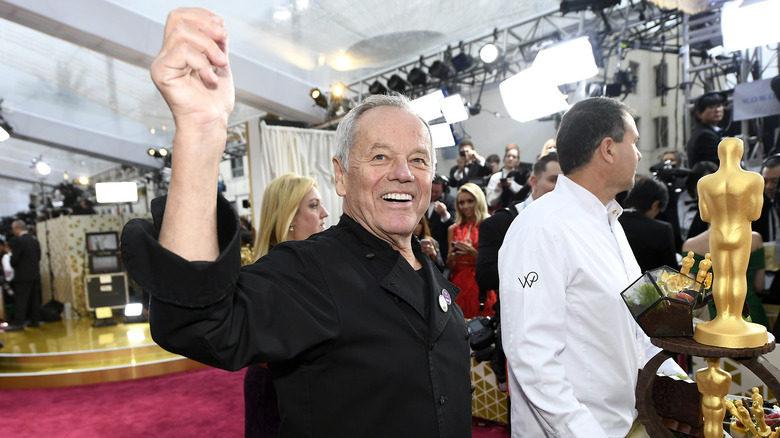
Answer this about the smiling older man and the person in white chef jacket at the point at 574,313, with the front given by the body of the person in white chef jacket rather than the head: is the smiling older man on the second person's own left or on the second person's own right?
on the second person's own right

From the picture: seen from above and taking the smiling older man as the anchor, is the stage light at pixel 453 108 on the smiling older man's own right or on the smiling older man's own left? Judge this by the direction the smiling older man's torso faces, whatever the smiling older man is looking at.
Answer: on the smiling older man's own left

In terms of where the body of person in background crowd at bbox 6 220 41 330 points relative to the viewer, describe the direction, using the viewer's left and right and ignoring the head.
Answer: facing to the left of the viewer

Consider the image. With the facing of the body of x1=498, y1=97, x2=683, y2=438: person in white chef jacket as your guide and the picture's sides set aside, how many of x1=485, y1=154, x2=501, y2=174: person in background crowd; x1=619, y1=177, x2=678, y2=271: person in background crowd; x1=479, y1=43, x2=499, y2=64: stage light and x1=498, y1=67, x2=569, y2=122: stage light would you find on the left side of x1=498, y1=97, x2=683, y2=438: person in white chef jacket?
4

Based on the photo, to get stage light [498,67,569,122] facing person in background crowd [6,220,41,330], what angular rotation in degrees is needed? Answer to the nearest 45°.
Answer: approximately 90° to its right

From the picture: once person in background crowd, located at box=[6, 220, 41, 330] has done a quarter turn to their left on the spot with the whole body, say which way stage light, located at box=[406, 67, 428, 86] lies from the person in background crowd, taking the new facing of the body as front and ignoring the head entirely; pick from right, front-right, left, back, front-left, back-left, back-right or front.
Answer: front-left

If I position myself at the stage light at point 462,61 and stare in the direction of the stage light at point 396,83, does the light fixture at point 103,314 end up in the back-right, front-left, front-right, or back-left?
front-left

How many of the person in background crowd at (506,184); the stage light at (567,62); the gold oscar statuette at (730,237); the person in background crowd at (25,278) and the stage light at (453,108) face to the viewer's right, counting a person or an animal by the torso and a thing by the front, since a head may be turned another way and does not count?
0

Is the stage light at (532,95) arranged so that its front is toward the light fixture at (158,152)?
no

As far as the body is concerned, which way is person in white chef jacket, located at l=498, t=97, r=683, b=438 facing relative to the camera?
to the viewer's right

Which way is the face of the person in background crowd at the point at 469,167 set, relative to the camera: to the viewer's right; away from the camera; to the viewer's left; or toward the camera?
toward the camera

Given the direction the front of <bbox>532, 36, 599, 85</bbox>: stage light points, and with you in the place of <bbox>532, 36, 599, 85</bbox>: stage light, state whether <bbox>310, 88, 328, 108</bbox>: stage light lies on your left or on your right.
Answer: on your right

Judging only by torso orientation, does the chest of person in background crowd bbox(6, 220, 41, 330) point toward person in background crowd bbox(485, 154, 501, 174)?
no

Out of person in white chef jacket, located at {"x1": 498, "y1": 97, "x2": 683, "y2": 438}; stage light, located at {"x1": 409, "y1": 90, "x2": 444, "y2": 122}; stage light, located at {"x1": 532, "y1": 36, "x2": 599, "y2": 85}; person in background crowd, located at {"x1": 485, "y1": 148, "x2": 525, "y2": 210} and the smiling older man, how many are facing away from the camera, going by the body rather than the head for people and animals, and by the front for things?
0

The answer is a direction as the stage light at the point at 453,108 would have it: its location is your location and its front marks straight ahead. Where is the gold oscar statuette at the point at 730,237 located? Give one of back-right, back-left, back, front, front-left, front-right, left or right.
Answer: front

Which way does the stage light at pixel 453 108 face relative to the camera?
toward the camera

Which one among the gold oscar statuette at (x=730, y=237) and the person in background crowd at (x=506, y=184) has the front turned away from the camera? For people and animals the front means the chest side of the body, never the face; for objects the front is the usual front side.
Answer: the gold oscar statuette

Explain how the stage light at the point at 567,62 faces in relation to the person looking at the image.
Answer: facing the viewer

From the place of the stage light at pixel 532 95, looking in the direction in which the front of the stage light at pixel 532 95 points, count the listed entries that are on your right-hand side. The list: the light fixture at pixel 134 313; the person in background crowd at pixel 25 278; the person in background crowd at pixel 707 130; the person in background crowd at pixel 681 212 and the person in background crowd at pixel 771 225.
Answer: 2

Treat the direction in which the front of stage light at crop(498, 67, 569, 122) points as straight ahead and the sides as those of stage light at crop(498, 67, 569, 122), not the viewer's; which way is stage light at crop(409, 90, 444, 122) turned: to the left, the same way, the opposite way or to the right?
the same way

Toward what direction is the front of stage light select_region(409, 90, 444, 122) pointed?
toward the camera
